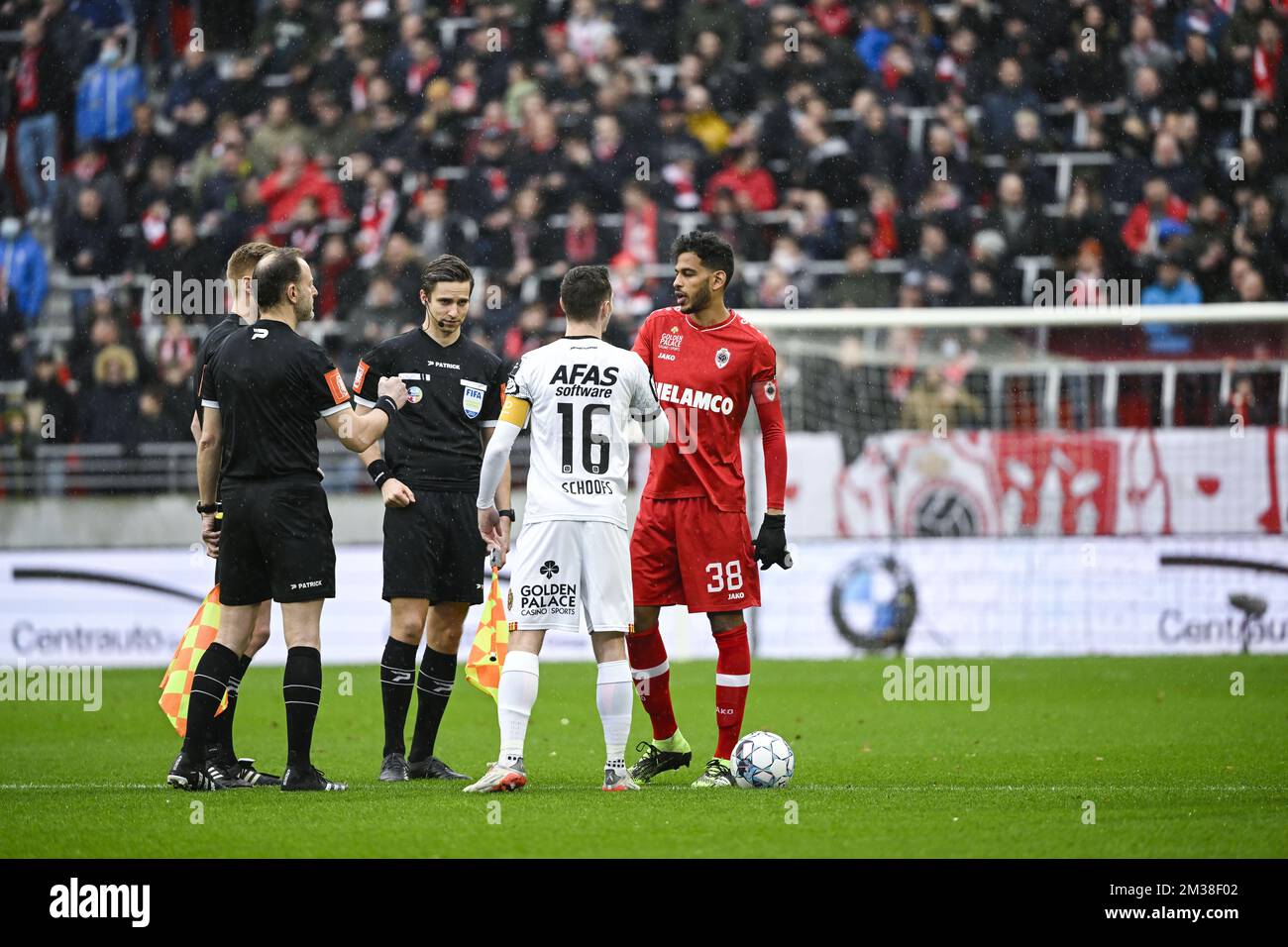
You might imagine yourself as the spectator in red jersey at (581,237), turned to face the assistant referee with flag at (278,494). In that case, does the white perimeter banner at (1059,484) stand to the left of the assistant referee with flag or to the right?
left

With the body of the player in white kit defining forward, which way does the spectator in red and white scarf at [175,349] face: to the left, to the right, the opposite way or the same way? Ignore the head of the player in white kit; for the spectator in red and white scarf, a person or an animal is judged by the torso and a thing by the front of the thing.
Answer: the opposite way

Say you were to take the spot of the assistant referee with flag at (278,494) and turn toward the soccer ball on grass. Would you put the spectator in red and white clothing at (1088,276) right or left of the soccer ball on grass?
left

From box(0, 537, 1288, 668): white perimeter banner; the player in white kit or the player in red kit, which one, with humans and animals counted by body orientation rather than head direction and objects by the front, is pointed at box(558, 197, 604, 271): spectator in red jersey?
the player in white kit

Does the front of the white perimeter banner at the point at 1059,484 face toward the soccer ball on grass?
yes

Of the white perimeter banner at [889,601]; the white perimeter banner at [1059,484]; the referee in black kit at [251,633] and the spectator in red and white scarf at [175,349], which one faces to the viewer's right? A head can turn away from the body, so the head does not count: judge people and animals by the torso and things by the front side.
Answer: the referee in black kit

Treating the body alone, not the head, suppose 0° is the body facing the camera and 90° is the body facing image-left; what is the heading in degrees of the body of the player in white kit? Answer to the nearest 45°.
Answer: approximately 180°

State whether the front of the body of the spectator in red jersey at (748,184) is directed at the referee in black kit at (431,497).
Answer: yes

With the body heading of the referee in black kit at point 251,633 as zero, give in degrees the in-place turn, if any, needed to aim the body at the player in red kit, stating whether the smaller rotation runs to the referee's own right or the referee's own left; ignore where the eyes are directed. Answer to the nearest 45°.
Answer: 0° — they already face them

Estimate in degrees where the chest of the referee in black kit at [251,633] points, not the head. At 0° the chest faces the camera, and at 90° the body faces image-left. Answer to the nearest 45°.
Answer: approximately 270°

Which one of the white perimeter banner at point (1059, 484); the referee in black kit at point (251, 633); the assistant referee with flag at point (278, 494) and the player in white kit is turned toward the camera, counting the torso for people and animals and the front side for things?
the white perimeter banner

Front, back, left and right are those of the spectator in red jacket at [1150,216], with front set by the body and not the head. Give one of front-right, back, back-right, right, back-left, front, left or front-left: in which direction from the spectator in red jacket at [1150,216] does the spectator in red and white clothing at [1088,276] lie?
front-right

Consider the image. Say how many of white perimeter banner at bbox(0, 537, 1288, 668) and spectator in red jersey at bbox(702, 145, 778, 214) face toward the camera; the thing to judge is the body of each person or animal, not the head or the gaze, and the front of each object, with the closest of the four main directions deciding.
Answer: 2

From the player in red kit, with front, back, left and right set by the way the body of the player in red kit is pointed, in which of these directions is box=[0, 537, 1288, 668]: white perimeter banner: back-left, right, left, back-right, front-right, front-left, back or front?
back-right

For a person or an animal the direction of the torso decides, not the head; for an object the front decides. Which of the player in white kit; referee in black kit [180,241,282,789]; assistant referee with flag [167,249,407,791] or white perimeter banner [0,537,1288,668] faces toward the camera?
the white perimeter banner

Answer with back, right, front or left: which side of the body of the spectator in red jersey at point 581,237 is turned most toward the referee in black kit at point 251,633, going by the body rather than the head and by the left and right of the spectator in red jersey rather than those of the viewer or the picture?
front

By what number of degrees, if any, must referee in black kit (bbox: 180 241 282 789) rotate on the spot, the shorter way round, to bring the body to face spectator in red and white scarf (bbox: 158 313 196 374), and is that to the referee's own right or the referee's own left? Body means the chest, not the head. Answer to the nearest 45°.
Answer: approximately 90° to the referee's own left

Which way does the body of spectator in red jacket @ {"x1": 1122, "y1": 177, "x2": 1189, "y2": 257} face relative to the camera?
toward the camera

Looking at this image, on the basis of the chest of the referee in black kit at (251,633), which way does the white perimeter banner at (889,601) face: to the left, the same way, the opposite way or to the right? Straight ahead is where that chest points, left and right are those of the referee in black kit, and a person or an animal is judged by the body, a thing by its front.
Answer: to the right
